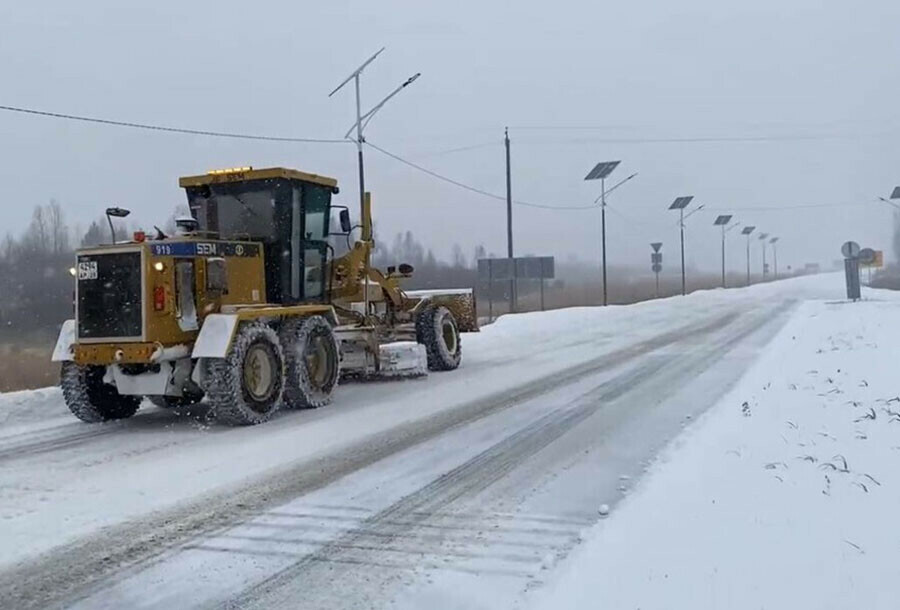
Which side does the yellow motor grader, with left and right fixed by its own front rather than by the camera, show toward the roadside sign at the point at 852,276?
front

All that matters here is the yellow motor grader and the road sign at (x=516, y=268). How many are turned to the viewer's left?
0

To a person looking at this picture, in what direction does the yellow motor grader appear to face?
facing away from the viewer and to the right of the viewer

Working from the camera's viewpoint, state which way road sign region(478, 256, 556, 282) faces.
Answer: facing away from the viewer

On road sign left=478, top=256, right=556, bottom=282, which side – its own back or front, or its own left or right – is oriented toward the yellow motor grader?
back

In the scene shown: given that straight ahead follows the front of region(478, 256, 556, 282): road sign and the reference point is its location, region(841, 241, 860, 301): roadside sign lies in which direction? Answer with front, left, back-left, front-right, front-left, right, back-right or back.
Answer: right

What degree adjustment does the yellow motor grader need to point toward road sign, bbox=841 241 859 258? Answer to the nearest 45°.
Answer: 0° — it already faces it
